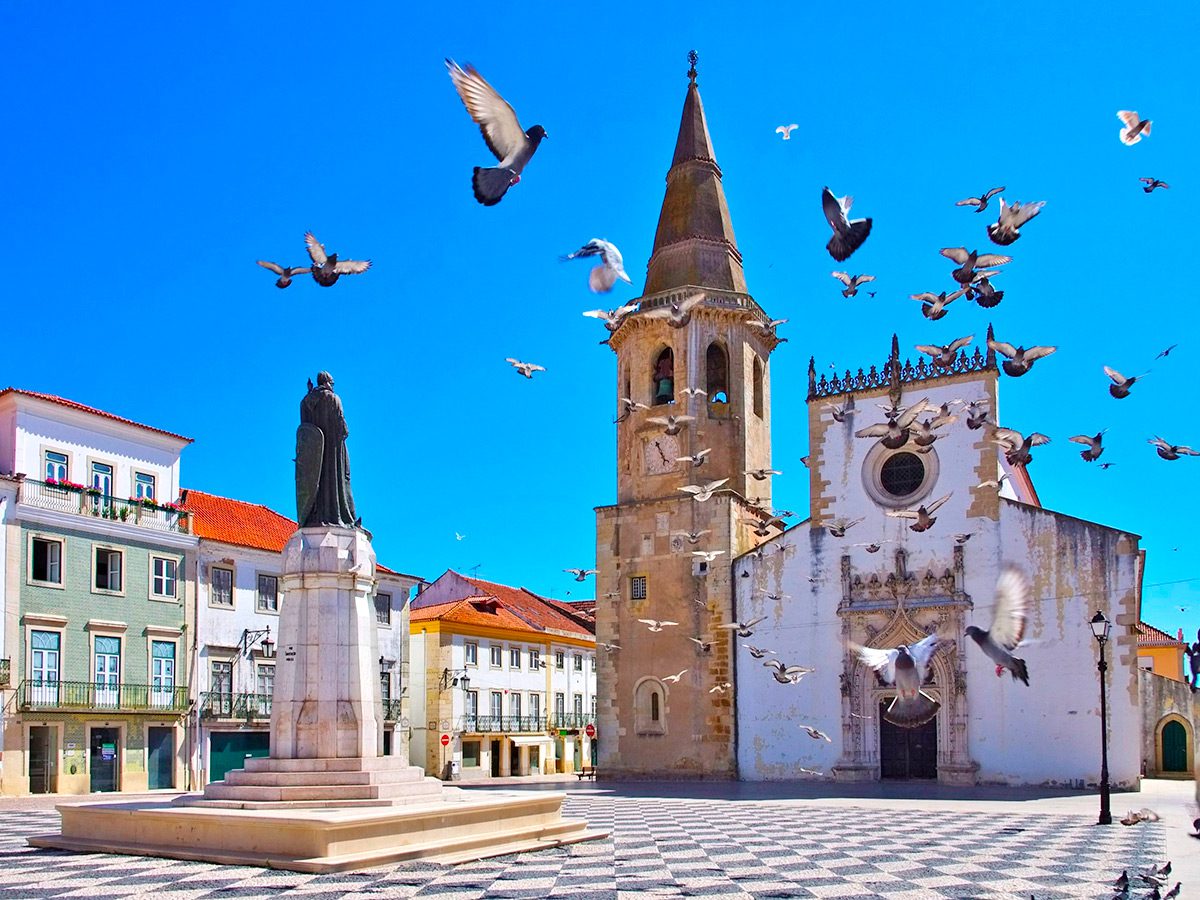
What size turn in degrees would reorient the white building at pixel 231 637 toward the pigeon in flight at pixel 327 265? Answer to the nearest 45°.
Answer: approximately 45° to its right

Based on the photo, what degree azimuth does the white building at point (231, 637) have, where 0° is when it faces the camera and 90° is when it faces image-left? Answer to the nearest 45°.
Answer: approximately 315°

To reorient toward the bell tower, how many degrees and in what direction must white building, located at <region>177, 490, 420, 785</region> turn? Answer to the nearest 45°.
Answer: approximately 45° to its left

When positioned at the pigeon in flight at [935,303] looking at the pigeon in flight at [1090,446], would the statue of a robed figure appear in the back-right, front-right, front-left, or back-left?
back-left
